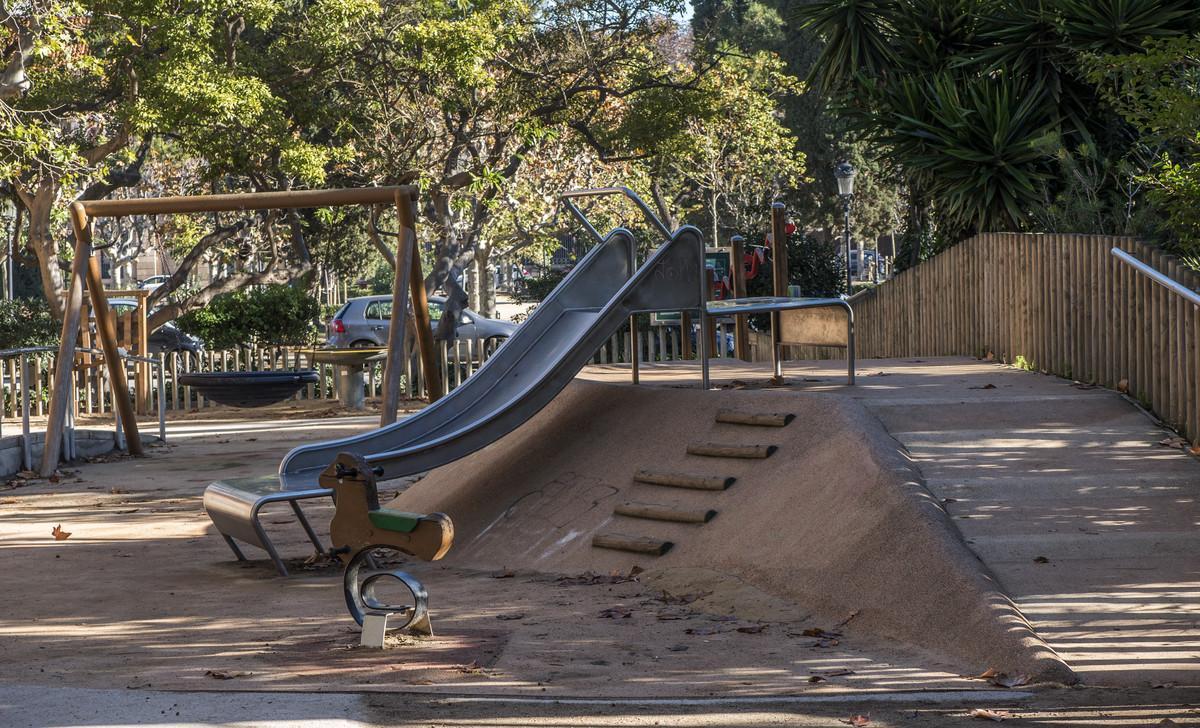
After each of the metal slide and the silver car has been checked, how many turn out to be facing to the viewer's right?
1

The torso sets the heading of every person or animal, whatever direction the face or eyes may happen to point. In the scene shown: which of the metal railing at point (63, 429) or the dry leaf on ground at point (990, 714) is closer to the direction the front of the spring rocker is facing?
the metal railing

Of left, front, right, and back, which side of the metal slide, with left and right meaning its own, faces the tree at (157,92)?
right

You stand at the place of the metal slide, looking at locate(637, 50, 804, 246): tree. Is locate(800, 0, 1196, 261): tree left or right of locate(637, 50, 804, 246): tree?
right

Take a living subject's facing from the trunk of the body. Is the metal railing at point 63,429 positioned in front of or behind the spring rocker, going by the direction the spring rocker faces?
in front

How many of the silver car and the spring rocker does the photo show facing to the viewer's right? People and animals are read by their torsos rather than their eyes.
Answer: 1

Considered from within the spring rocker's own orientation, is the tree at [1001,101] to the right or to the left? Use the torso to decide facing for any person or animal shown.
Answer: on its right

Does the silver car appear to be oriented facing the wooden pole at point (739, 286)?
no

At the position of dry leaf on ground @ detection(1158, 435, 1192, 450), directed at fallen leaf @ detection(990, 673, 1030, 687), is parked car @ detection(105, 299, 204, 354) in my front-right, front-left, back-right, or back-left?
back-right

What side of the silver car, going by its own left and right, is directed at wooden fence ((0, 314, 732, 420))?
right

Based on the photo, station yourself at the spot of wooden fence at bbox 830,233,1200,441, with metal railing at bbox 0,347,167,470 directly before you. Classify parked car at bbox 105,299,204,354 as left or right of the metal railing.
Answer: right

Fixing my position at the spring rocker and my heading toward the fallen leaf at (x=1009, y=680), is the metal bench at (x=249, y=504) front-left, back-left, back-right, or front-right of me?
back-left

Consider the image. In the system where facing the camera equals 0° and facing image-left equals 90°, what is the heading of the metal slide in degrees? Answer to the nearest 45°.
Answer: approximately 45°

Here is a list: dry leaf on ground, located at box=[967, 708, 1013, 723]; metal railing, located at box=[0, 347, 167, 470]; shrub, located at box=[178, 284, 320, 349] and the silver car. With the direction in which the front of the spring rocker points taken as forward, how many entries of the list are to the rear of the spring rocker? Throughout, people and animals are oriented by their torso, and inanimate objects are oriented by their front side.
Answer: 1

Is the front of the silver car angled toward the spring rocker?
no

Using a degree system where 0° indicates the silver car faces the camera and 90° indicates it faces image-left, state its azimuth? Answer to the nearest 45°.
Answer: approximately 270°

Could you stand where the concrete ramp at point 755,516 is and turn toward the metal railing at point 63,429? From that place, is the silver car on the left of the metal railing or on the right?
right

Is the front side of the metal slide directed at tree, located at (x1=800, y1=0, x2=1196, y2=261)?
no
